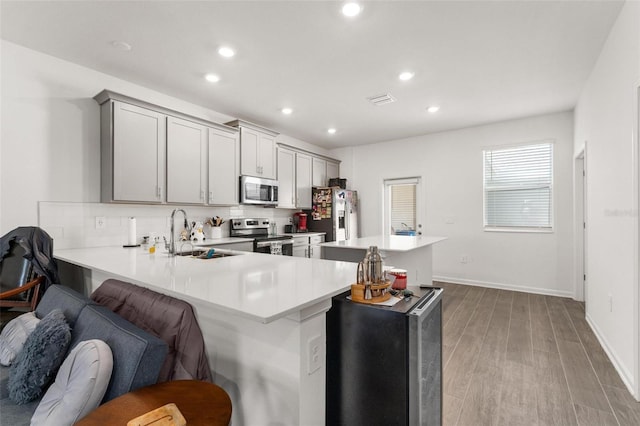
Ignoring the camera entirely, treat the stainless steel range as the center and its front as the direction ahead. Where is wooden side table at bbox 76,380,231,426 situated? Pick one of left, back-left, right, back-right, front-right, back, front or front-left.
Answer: front-right

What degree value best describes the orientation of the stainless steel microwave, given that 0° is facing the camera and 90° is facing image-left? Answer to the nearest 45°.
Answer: approximately 315°

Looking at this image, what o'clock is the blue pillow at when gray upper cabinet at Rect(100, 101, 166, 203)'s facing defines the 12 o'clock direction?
The blue pillow is roughly at 2 o'clock from the gray upper cabinet.

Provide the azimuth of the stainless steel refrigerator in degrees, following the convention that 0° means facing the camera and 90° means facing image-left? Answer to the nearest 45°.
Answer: approximately 315°

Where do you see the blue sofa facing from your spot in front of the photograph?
facing the viewer and to the left of the viewer

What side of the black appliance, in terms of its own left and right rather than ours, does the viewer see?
right

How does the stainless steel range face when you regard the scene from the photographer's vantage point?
facing the viewer and to the right of the viewer

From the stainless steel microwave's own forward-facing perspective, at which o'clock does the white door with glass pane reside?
The white door with glass pane is roughly at 10 o'clock from the stainless steel microwave.

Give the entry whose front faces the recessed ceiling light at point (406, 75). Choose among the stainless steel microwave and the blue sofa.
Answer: the stainless steel microwave

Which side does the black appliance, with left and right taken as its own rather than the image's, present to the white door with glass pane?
left
